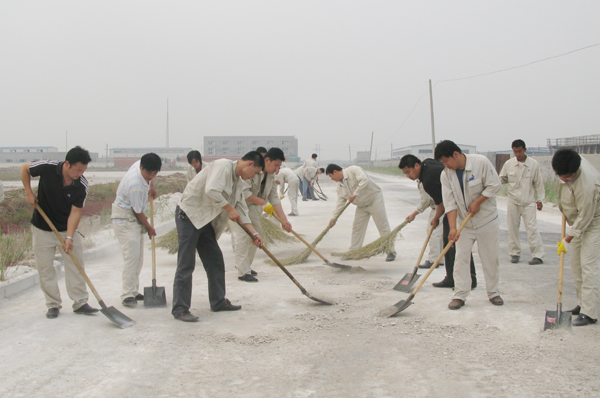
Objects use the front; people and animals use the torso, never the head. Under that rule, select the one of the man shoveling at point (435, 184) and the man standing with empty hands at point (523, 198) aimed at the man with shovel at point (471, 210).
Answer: the man standing with empty hands at point (523, 198)

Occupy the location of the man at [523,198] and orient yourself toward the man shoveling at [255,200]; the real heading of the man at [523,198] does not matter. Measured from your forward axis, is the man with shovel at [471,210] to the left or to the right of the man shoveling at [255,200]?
left

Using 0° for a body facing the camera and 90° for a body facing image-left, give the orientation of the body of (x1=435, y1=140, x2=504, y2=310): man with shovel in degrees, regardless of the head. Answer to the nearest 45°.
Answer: approximately 45°

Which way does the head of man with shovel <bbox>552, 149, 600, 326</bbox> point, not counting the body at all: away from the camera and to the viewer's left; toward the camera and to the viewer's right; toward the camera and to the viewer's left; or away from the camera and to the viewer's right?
toward the camera and to the viewer's left

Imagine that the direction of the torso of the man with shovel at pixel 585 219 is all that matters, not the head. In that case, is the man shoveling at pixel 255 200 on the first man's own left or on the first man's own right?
on the first man's own right

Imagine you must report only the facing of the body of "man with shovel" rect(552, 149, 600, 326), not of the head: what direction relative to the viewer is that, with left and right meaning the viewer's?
facing the viewer and to the left of the viewer

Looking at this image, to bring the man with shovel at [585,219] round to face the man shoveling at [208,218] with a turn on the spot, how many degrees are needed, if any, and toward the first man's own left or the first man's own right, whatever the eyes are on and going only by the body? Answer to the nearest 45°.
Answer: approximately 45° to the first man's own right

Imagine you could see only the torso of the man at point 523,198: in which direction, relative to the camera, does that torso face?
toward the camera

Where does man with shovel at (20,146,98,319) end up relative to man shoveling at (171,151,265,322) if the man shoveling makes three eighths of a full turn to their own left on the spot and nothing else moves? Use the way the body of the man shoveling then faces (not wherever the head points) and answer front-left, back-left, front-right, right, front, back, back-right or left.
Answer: front-left

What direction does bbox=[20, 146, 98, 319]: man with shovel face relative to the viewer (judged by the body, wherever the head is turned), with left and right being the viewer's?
facing the viewer and to the right of the viewer

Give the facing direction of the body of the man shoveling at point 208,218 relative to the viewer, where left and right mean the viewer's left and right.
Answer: facing to the right of the viewer

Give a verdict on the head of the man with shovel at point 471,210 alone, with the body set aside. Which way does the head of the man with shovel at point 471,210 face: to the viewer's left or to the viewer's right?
to the viewer's left
